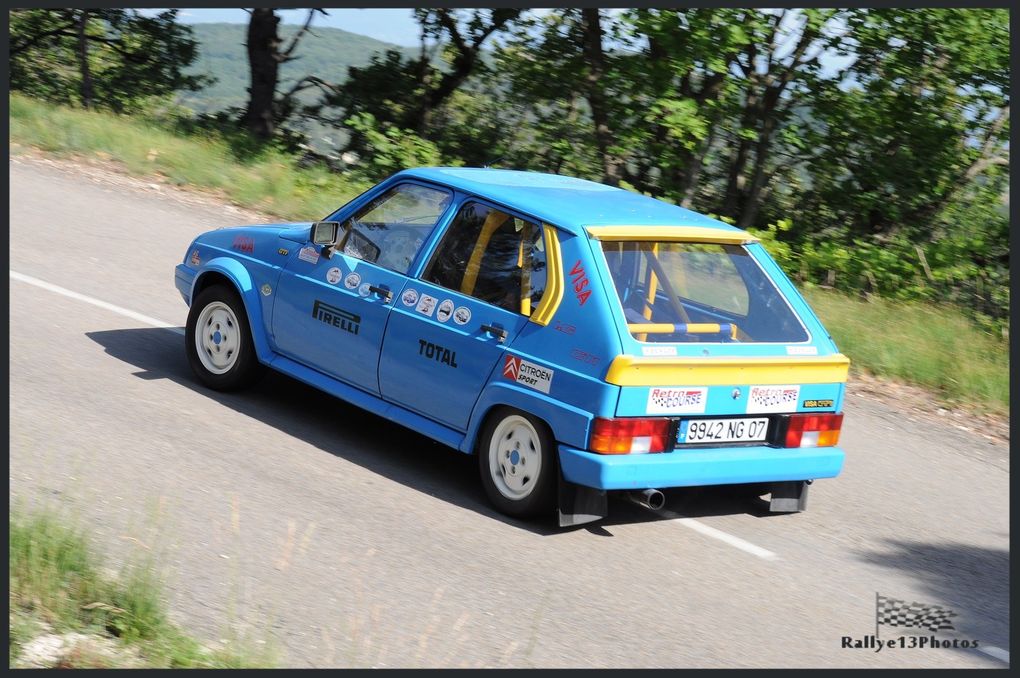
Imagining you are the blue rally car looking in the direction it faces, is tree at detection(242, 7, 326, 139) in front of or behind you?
in front

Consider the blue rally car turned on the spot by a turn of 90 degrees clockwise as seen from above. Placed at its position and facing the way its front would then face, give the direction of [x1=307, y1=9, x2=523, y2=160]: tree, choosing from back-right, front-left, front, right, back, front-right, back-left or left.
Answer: front-left

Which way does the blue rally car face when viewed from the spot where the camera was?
facing away from the viewer and to the left of the viewer

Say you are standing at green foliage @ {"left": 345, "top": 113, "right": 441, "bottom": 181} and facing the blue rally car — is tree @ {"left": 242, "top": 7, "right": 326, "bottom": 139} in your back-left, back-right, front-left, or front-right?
back-right

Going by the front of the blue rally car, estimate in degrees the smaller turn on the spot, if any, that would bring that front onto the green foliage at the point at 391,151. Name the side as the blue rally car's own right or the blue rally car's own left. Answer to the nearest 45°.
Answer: approximately 45° to the blue rally car's own right

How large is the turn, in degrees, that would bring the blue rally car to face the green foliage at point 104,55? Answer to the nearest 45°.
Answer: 0° — it already faces it
